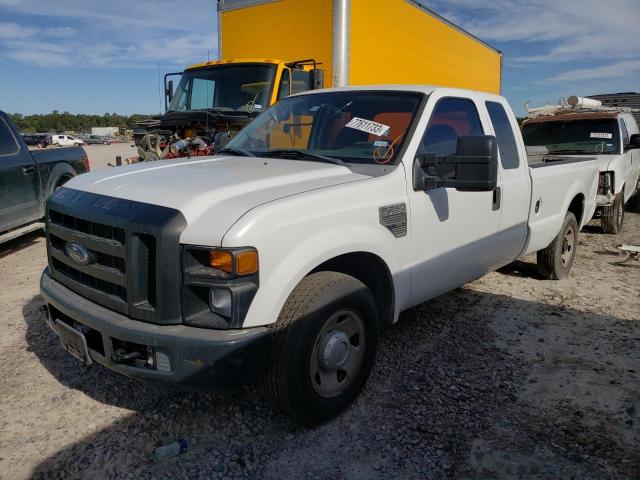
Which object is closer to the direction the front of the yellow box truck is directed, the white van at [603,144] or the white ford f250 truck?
the white ford f250 truck

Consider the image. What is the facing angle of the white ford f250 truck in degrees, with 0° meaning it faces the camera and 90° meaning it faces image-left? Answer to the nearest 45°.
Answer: approximately 45°

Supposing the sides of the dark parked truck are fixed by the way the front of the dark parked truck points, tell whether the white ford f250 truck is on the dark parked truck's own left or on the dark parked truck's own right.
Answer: on the dark parked truck's own left

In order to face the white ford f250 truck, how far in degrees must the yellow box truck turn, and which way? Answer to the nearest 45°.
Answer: approximately 45° to its left

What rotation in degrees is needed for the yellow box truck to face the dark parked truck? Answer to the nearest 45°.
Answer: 0° — it already faces it
